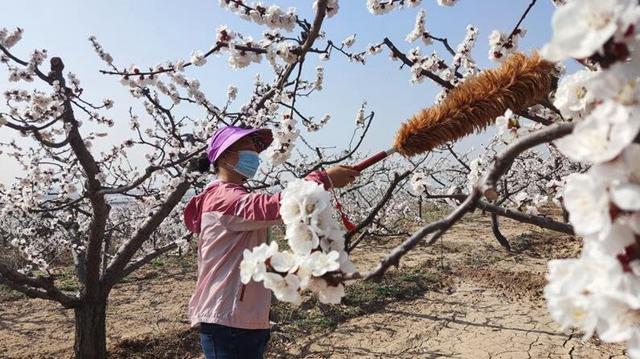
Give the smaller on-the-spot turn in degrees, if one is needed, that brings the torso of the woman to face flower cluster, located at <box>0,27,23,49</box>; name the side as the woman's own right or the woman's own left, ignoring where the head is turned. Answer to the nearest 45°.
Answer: approximately 135° to the woman's own left

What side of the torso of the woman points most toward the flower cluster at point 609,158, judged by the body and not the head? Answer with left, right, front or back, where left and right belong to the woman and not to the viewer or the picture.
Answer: right

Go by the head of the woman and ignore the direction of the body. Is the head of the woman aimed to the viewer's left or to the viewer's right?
to the viewer's right

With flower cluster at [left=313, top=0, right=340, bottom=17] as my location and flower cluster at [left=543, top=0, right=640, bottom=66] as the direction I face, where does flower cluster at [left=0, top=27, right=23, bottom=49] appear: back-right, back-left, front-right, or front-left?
back-right

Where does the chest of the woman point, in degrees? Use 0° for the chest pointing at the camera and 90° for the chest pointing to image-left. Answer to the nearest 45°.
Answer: approximately 270°

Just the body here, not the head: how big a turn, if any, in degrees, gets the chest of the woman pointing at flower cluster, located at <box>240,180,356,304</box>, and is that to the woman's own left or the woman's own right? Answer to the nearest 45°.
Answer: approximately 90° to the woman's own right
